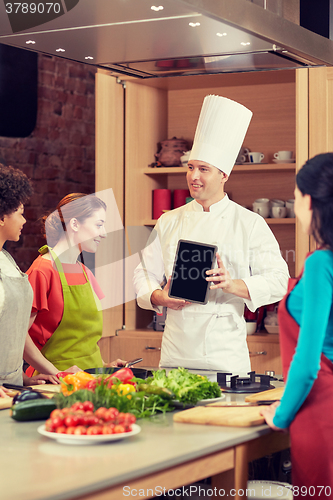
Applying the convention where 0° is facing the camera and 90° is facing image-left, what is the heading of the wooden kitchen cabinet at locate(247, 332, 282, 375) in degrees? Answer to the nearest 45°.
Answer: approximately 0°

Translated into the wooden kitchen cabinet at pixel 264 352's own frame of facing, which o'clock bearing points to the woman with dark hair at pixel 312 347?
The woman with dark hair is roughly at 12 o'clock from the wooden kitchen cabinet.

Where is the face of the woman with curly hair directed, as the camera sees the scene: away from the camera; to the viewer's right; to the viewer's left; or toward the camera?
to the viewer's right

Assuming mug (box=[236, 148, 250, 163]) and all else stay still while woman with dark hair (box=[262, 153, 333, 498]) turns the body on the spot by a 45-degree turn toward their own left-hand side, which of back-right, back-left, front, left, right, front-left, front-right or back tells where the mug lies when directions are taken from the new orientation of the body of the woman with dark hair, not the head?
back-right

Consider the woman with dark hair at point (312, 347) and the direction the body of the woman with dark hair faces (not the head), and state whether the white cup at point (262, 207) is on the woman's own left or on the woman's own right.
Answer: on the woman's own right

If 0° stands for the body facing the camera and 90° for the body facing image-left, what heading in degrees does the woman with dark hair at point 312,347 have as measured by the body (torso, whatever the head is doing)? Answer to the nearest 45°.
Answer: approximately 90°

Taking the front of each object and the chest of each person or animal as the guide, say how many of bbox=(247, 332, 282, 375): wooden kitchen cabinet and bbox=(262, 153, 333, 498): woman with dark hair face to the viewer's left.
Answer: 1

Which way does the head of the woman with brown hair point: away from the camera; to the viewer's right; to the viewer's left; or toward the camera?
to the viewer's right

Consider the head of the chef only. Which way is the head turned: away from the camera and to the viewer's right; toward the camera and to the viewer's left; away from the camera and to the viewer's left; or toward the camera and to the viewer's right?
toward the camera and to the viewer's left
